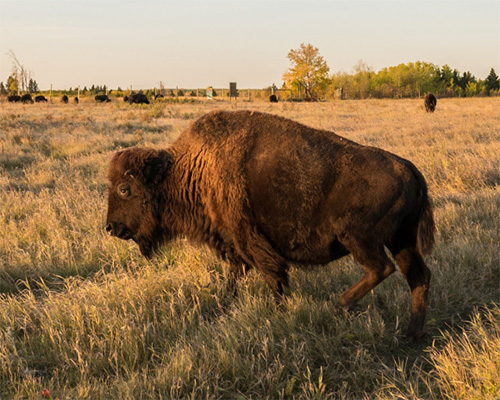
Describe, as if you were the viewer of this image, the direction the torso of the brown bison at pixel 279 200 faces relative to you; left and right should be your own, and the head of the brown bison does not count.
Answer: facing to the left of the viewer
